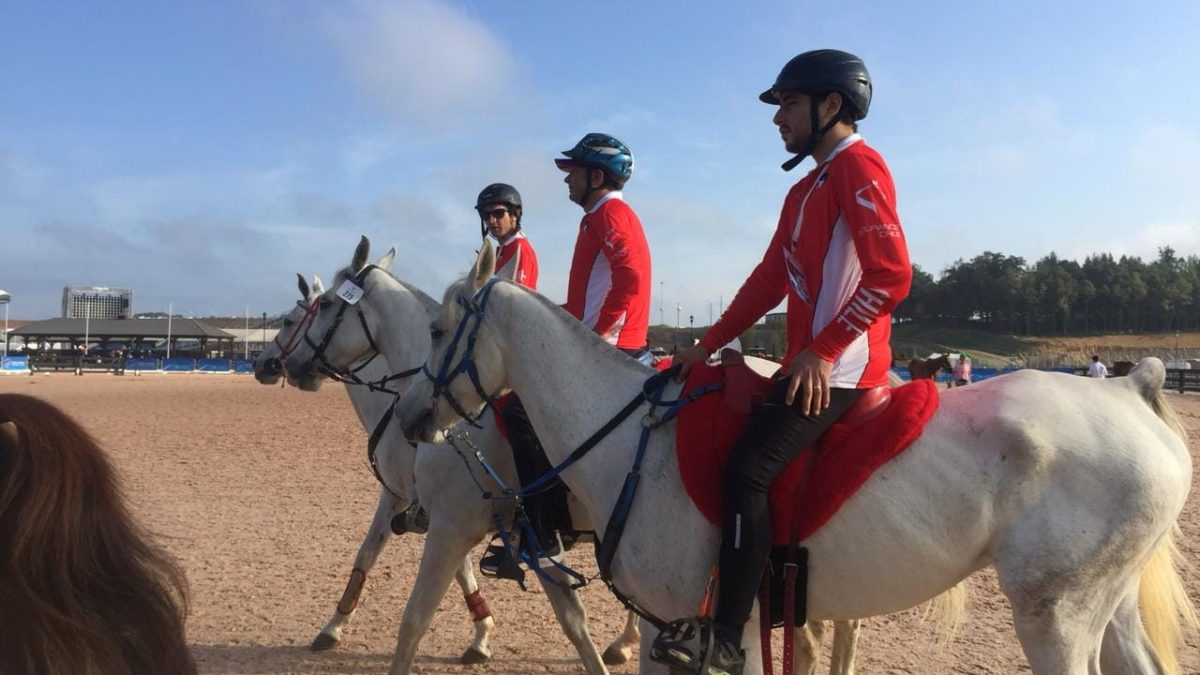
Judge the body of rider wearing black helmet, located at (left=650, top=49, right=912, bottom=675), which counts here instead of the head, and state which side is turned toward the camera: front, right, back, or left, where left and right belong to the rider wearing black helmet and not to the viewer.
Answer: left

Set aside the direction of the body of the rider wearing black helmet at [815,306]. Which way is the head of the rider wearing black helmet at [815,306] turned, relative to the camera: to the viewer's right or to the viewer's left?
to the viewer's left

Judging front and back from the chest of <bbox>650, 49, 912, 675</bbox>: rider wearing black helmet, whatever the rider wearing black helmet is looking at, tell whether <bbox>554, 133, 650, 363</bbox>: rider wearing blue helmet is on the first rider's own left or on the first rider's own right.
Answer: on the first rider's own right

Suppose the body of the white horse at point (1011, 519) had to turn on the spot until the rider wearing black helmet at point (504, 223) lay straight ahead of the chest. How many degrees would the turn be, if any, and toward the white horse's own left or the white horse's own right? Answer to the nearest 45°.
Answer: approximately 45° to the white horse's own right

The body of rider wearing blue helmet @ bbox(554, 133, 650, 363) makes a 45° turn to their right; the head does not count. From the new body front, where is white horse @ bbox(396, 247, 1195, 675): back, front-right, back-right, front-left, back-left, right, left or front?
back

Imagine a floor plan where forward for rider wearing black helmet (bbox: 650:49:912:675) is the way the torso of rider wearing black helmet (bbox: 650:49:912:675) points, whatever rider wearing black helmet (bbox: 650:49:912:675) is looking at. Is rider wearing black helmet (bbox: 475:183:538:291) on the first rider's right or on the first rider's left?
on the first rider's right

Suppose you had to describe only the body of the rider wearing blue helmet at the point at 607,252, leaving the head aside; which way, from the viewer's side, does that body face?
to the viewer's left

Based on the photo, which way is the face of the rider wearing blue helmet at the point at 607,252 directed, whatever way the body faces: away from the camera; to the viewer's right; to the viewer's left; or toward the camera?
to the viewer's left

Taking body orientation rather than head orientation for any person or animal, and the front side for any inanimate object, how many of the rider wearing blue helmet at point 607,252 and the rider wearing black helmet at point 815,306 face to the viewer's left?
2

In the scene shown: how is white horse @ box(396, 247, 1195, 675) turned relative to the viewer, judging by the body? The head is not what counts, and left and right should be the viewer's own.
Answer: facing to the left of the viewer

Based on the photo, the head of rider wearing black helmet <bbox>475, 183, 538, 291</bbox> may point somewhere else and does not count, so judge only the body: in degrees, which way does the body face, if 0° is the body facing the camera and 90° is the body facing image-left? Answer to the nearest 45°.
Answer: approximately 45°
